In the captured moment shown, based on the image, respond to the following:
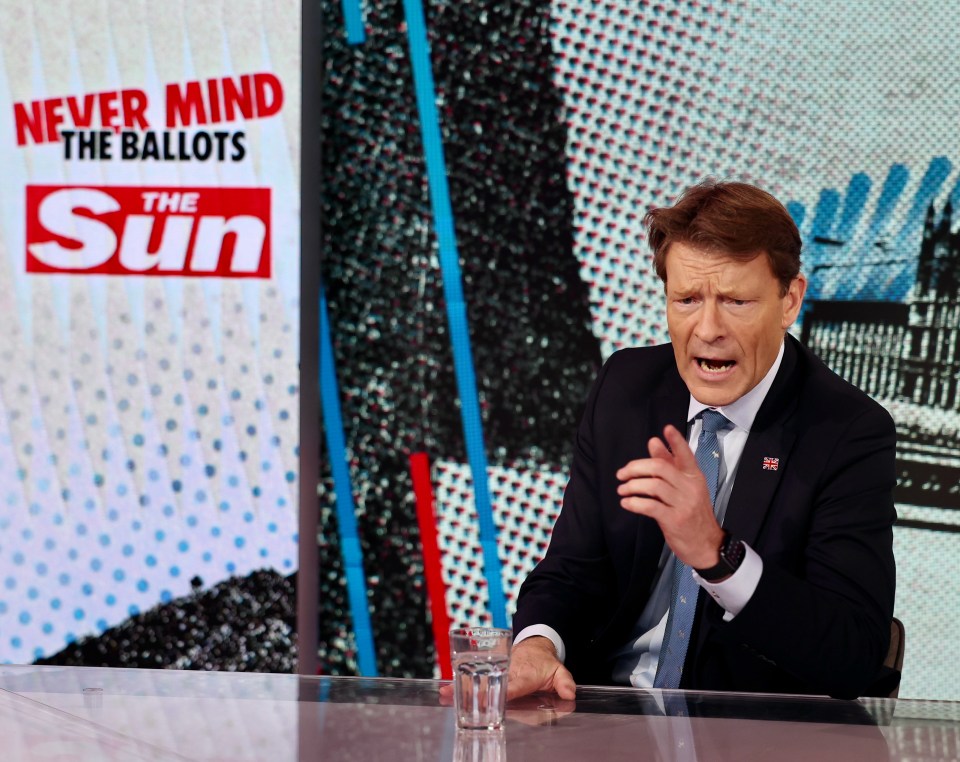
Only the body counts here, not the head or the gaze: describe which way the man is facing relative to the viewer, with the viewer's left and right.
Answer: facing the viewer and to the left of the viewer

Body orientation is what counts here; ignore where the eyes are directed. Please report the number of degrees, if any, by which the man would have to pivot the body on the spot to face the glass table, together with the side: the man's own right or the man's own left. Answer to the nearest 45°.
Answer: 0° — they already face it

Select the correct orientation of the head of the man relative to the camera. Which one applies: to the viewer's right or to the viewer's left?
to the viewer's left
